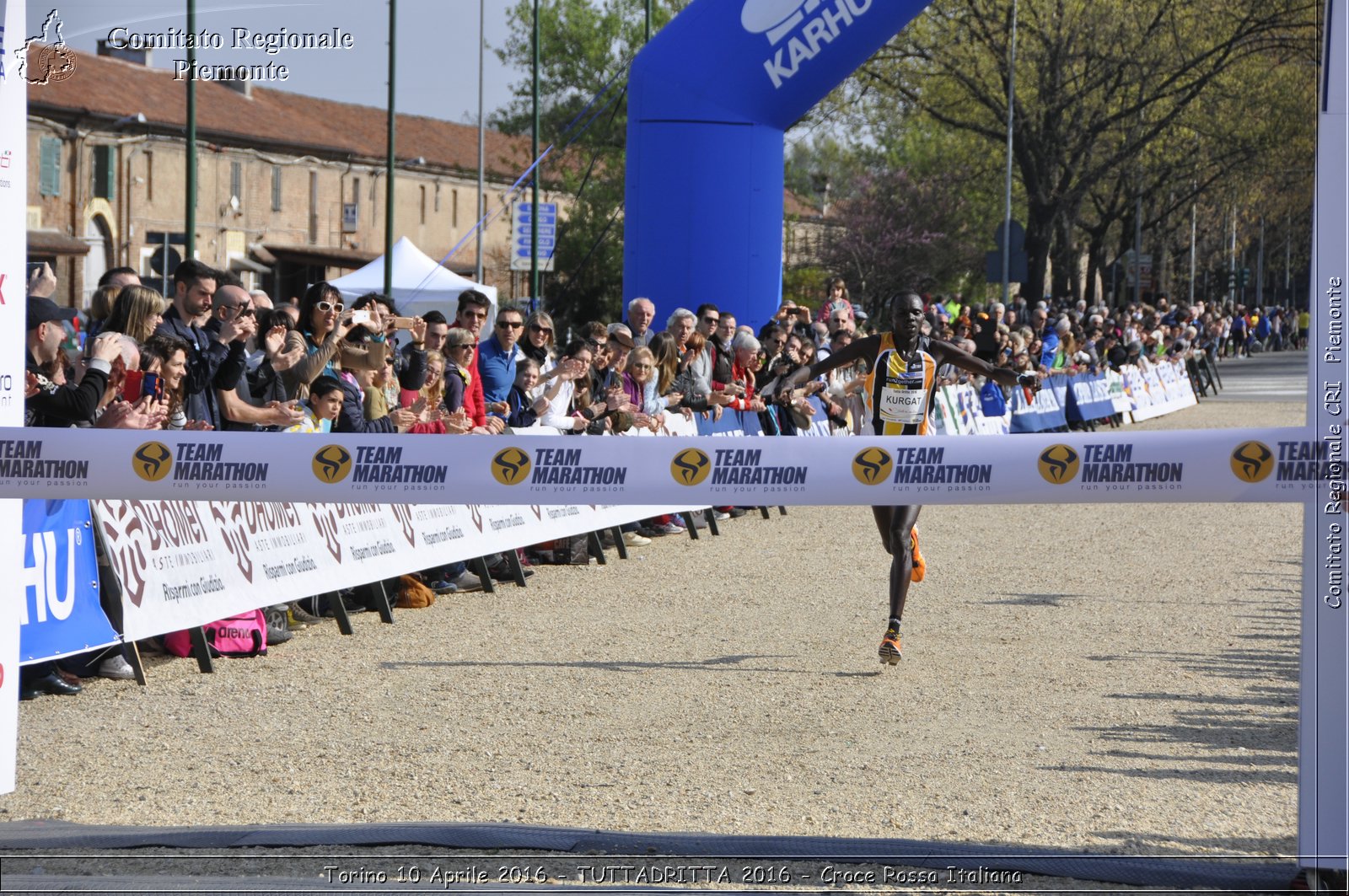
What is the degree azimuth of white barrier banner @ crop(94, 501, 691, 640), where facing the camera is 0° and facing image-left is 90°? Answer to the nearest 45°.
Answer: approximately 315°

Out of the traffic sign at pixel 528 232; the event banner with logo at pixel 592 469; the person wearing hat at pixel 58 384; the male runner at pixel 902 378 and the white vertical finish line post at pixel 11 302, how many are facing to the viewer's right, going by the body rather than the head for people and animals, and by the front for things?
1

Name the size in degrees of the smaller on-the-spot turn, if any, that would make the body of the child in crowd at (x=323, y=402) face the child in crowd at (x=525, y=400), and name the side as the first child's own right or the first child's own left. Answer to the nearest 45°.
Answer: approximately 90° to the first child's own left

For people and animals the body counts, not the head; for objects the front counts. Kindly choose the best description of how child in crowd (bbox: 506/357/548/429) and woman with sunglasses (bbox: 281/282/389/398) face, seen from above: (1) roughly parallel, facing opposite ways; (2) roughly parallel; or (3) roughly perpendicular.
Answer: roughly parallel

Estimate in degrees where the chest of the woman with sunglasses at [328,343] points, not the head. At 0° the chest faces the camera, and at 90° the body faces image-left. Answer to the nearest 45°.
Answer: approximately 315°

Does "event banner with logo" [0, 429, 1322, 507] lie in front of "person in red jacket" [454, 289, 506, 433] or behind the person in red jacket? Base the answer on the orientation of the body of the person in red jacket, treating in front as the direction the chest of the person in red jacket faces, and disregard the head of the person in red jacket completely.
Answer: in front

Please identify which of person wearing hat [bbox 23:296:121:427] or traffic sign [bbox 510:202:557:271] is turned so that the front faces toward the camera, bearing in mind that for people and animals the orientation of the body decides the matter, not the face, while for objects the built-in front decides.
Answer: the traffic sign

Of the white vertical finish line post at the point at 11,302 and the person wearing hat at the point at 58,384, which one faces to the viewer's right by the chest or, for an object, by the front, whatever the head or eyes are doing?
the person wearing hat

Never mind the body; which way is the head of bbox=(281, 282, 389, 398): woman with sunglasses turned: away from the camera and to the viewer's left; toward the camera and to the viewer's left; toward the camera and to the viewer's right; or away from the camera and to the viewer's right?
toward the camera and to the viewer's right

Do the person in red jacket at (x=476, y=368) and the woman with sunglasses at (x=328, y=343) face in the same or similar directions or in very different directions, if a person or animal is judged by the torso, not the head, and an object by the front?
same or similar directions

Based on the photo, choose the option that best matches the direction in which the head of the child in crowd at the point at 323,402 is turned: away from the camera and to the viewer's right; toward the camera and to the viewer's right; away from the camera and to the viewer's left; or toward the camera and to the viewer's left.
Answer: toward the camera and to the viewer's right

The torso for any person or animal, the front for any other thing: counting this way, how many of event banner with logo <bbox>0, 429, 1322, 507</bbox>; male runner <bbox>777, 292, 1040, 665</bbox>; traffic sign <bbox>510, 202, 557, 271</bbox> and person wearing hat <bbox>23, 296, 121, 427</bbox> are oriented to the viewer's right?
1

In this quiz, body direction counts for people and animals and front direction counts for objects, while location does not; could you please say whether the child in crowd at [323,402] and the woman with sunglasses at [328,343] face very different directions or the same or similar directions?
same or similar directions

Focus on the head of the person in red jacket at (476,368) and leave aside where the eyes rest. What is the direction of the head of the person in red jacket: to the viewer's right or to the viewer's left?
to the viewer's right

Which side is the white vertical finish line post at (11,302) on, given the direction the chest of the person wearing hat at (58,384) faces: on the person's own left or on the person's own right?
on the person's own right
